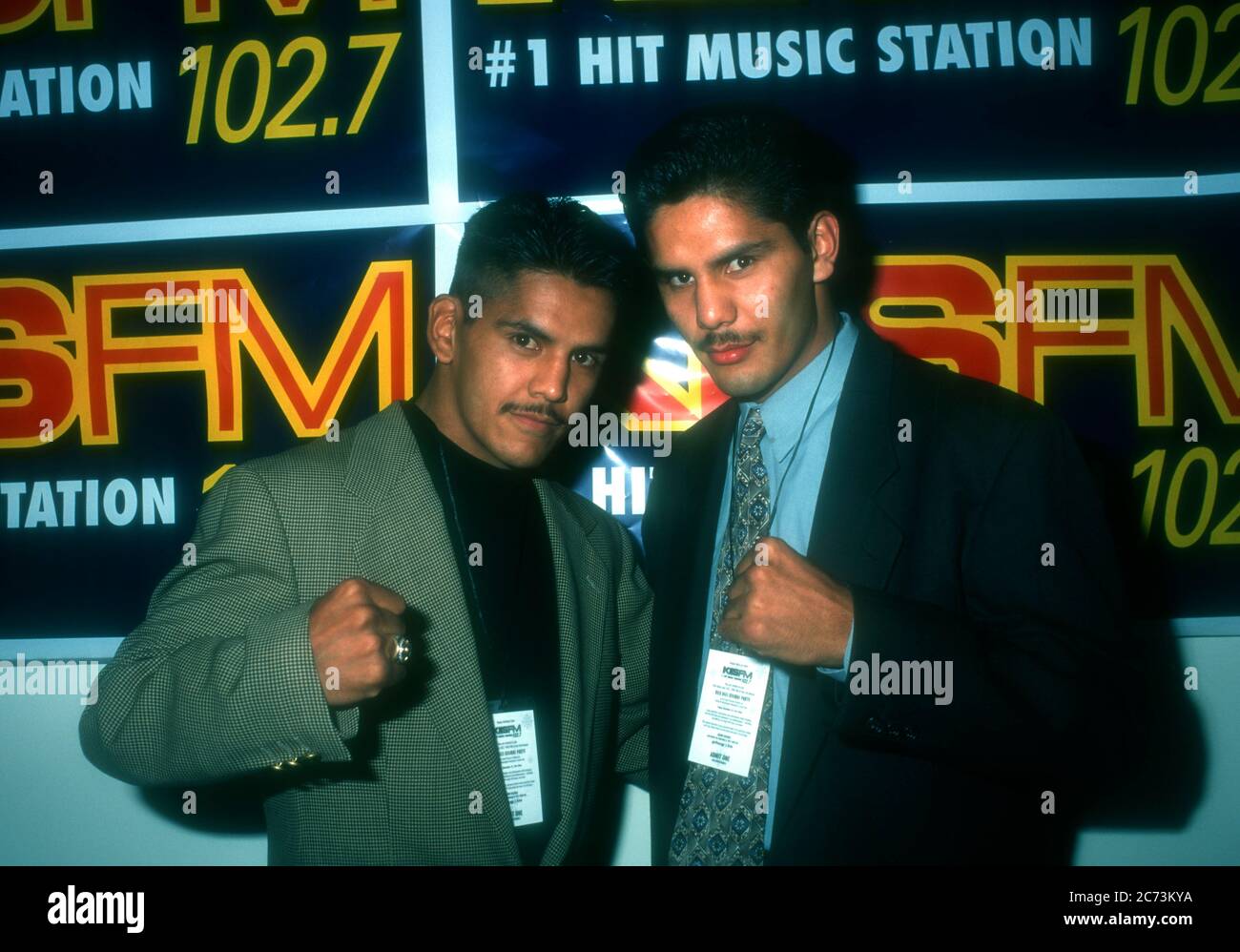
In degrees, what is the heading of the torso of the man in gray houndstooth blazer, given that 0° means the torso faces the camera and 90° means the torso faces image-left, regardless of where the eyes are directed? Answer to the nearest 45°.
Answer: approximately 315°
